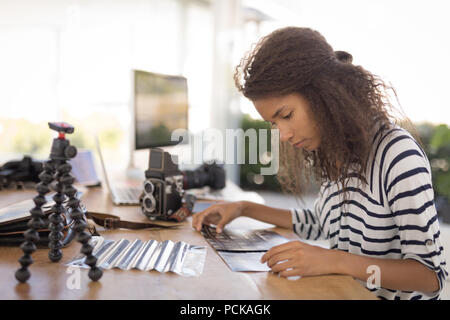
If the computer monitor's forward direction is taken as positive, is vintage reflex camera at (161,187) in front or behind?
in front

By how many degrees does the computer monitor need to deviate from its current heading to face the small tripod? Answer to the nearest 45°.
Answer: approximately 45° to its right

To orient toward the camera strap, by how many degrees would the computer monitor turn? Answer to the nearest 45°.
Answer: approximately 45° to its right

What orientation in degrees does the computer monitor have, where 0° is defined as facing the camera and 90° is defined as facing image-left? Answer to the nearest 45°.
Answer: approximately 315°

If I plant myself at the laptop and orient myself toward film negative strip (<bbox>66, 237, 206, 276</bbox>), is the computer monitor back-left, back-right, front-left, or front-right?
back-left

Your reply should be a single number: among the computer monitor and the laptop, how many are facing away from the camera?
0

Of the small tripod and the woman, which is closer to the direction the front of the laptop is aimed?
the woman

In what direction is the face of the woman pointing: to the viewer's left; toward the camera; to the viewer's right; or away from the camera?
to the viewer's left

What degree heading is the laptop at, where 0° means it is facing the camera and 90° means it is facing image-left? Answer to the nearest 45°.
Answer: approximately 270°
